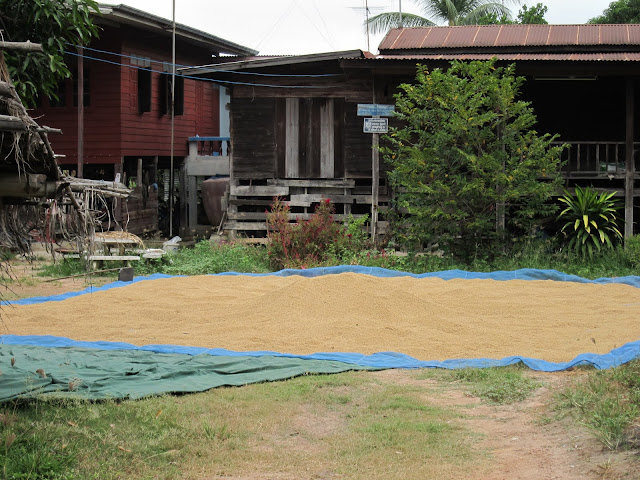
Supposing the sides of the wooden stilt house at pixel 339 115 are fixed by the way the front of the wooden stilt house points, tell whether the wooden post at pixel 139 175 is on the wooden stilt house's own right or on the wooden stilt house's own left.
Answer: on the wooden stilt house's own right

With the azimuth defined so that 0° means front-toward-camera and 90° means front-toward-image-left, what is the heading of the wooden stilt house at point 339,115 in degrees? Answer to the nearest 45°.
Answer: approximately 0°

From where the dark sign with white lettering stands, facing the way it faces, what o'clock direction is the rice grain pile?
The rice grain pile is roughly at 12 o'clock from the dark sign with white lettering.

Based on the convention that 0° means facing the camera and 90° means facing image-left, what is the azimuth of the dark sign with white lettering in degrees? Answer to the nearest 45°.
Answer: approximately 0°

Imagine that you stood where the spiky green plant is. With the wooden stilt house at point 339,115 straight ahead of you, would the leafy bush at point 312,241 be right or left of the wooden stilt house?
left

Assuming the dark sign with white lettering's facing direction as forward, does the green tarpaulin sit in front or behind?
in front

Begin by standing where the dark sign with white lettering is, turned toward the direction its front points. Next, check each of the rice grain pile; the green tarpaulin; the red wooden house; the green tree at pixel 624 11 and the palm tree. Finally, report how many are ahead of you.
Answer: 2

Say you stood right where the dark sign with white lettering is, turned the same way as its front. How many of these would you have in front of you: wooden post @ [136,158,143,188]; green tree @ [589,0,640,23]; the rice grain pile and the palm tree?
1

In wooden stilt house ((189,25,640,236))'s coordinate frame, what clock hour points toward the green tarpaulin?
The green tarpaulin is roughly at 12 o'clock from the wooden stilt house.
